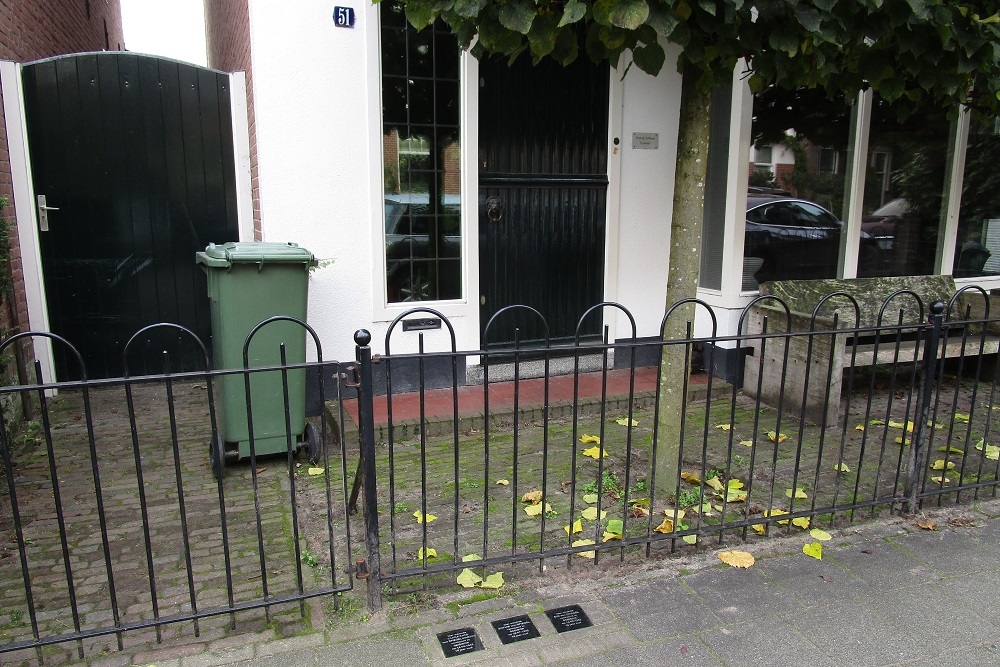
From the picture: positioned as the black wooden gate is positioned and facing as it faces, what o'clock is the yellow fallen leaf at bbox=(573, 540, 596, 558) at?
The yellow fallen leaf is roughly at 11 o'clock from the black wooden gate.

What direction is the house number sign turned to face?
toward the camera

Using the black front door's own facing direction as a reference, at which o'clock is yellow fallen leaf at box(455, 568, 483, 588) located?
The yellow fallen leaf is roughly at 12 o'clock from the black front door.

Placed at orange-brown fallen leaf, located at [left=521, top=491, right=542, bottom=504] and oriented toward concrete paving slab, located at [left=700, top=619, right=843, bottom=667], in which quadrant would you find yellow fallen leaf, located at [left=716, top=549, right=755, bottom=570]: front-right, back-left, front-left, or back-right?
front-left

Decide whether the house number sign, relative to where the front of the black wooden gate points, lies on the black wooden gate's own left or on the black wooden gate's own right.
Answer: on the black wooden gate's own left

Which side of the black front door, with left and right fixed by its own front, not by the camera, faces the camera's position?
front

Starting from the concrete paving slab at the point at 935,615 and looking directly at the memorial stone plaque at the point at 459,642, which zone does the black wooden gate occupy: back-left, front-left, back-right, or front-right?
front-right

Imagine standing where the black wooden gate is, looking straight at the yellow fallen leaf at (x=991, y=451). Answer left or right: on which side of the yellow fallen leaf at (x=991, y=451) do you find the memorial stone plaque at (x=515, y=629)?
right

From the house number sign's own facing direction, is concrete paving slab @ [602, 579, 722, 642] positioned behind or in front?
in front

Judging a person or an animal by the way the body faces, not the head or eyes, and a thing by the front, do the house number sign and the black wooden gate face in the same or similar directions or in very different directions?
same or similar directions

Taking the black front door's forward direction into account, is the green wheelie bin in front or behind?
in front

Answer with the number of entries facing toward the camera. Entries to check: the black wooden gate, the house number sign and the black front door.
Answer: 3

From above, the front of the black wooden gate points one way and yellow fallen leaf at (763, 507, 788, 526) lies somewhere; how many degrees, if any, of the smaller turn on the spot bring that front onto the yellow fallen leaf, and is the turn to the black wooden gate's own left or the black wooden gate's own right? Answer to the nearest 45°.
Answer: approximately 45° to the black wooden gate's own left

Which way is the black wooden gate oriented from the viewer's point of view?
toward the camera

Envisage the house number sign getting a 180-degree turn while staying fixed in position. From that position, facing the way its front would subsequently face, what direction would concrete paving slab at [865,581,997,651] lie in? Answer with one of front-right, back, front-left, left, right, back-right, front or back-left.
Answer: back-right
